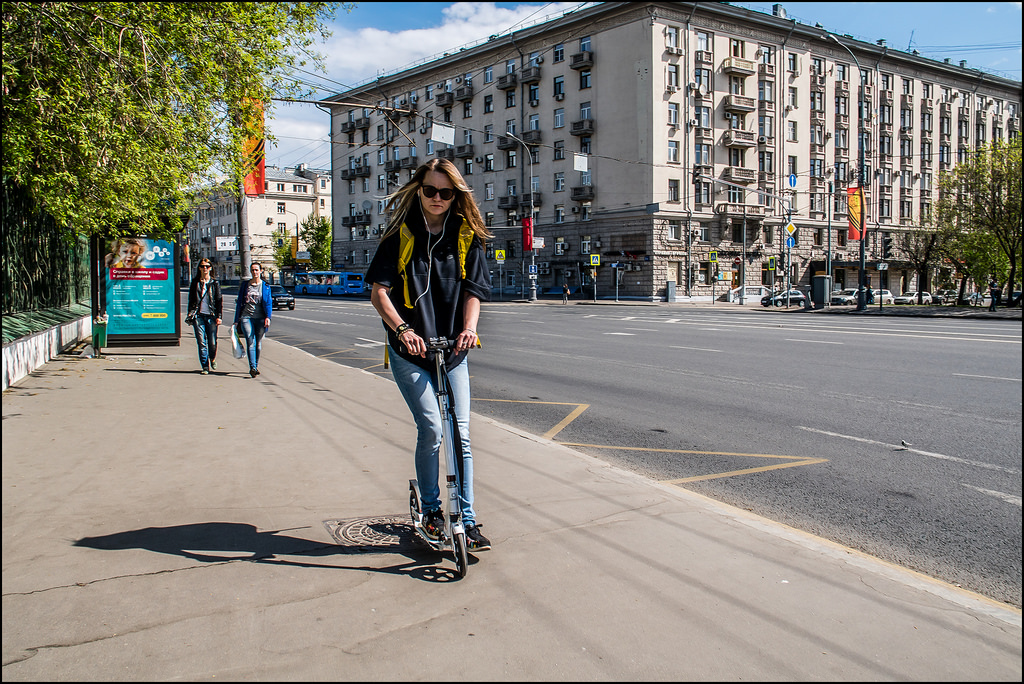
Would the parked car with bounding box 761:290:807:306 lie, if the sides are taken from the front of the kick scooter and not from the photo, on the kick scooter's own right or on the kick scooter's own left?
on the kick scooter's own left

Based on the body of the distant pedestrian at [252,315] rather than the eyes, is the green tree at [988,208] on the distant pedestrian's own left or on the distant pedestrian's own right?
on the distant pedestrian's own left

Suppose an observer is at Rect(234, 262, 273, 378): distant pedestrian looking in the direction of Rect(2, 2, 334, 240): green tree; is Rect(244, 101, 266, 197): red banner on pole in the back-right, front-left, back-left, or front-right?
back-right

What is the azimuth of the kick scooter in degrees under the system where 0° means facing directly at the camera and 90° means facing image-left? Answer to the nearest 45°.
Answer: approximately 315°

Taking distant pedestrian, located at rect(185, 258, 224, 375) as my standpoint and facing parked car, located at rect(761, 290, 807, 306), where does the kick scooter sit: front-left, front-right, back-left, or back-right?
back-right

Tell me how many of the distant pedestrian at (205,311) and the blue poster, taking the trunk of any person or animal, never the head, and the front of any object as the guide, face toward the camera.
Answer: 2

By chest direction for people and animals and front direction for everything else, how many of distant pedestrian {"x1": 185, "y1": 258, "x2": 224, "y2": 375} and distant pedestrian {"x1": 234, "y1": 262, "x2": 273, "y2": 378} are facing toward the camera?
2

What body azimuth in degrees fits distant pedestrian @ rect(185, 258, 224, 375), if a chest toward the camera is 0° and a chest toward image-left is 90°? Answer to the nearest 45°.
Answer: approximately 0°
